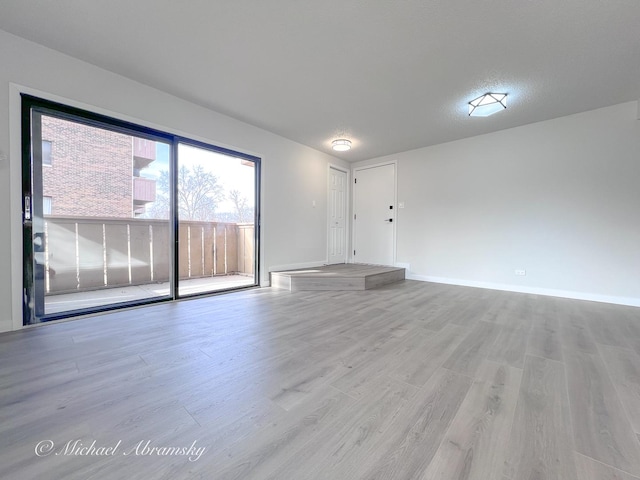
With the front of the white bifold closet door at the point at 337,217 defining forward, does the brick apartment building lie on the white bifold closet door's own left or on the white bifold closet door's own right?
on the white bifold closet door's own right

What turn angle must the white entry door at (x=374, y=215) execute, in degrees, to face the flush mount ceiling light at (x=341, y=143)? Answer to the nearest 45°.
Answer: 0° — it already faces it

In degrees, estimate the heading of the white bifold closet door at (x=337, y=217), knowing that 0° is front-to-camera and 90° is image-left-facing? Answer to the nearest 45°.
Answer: approximately 315°

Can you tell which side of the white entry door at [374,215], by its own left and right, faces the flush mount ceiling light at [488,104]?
left

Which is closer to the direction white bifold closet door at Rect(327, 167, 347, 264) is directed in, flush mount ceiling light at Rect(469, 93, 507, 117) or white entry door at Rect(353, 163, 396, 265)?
the flush mount ceiling light

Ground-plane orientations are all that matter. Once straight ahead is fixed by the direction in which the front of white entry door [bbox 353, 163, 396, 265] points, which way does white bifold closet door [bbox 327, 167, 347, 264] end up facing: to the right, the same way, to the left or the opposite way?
to the left

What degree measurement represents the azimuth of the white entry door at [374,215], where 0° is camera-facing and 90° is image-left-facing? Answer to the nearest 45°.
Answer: approximately 45°

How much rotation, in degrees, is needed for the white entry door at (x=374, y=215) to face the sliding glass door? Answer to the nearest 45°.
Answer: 0° — it already faces it

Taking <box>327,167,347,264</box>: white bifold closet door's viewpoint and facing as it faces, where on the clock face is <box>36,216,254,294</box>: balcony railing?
The balcony railing is roughly at 3 o'clock from the white bifold closet door.
